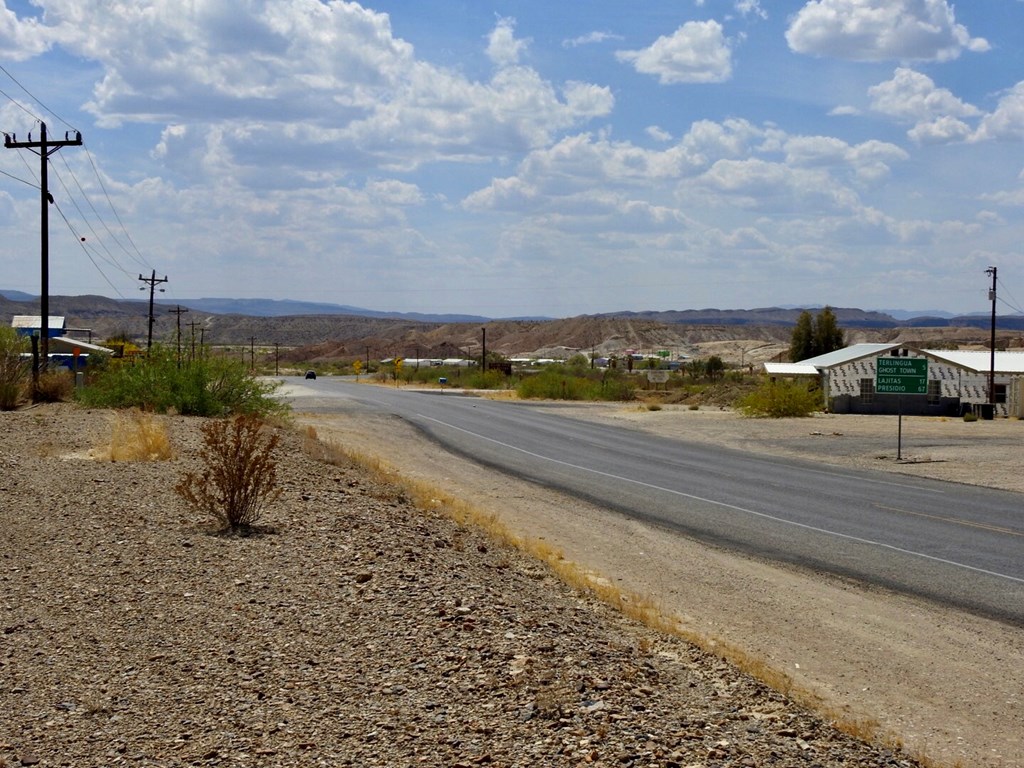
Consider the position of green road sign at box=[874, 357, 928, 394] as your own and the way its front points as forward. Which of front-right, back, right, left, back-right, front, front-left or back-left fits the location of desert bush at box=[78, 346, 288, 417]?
front-right

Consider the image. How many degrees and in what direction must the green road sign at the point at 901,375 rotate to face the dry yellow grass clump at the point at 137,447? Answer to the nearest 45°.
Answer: approximately 45° to its right

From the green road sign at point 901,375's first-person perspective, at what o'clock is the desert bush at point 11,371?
The desert bush is roughly at 2 o'clock from the green road sign.

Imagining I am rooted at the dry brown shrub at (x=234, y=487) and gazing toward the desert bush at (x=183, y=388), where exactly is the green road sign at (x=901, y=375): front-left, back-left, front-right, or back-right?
front-right

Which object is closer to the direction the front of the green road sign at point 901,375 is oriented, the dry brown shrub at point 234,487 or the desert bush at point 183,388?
the dry brown shrub

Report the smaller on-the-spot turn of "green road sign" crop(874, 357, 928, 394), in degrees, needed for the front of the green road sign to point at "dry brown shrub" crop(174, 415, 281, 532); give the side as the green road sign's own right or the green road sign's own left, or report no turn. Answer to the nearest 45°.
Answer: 0° — it already faces it

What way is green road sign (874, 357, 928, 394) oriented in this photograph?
toward the camera

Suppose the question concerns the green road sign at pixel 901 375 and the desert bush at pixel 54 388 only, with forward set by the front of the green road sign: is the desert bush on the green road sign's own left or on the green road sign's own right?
on the green road sign's own right

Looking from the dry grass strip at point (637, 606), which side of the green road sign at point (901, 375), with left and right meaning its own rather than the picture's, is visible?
front

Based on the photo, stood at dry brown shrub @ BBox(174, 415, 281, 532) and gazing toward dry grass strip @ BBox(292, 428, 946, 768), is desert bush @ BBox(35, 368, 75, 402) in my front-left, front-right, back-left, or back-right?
back-left
